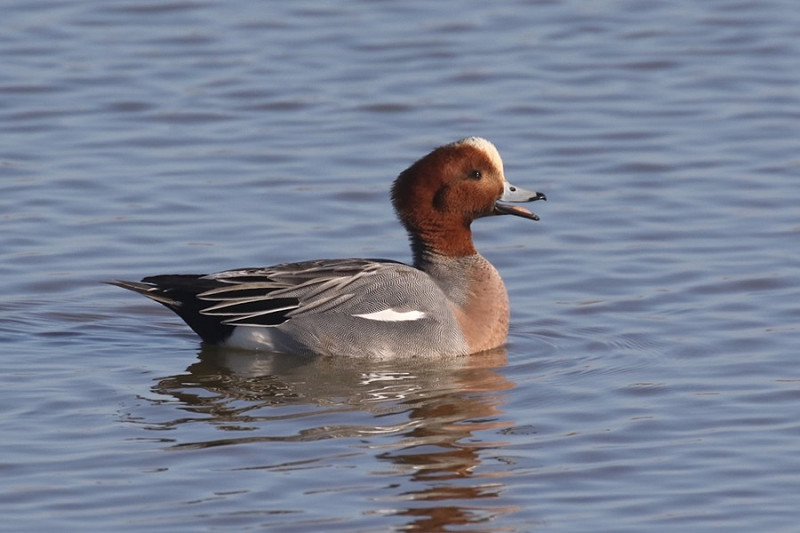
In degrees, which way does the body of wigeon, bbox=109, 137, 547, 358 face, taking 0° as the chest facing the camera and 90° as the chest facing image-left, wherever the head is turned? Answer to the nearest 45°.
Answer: approximately 270°
